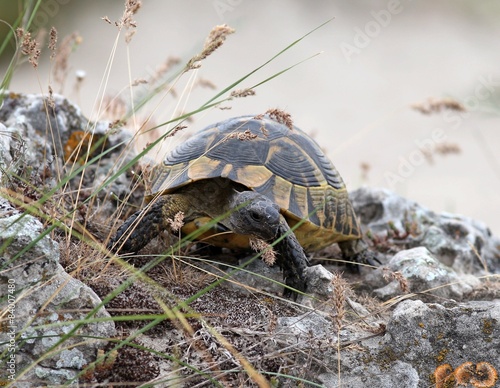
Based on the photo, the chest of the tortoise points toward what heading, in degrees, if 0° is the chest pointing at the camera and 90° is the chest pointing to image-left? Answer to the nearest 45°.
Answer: approximately 45°

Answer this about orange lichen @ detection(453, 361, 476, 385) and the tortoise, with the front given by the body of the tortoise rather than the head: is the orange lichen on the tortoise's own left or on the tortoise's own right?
on the tortoise's own left

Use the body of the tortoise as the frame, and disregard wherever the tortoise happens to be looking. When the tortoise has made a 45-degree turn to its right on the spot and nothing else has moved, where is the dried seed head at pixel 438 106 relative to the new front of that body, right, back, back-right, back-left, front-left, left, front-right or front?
back
